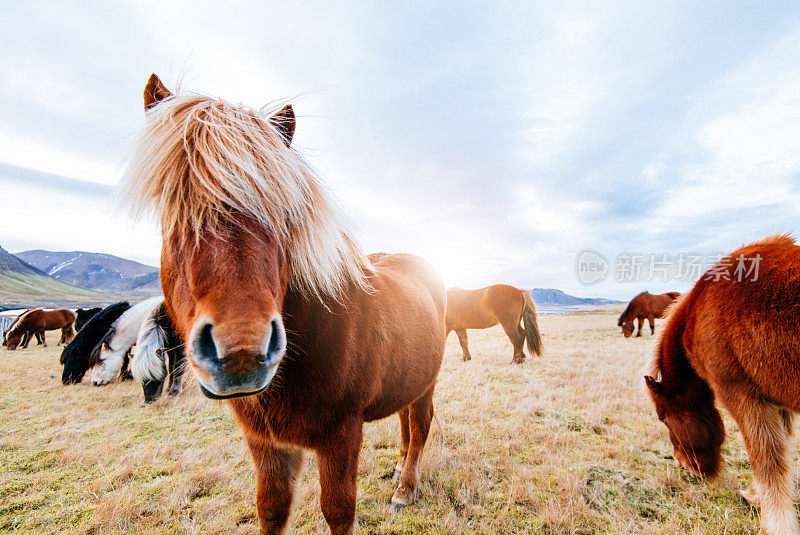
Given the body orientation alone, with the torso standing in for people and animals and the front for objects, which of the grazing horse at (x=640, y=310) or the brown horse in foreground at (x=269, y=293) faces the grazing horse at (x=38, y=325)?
the grazing horse at (x=640, y=310)

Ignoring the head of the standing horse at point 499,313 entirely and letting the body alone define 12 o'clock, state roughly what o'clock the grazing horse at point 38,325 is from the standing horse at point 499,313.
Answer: the grazing horse at point 38,325 is roughly at 12 o'clock from the standing horse at point 499,313.

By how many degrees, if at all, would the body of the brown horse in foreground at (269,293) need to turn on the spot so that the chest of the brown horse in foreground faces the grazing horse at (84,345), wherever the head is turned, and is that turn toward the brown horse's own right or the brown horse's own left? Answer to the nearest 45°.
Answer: approximately 90° to the brown horse's own right

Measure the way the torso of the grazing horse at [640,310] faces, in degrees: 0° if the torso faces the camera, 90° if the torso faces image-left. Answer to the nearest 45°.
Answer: approximately 45°

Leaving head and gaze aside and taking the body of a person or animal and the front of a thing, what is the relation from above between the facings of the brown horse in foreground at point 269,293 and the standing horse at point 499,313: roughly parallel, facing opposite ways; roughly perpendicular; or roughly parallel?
roughly perpendicular

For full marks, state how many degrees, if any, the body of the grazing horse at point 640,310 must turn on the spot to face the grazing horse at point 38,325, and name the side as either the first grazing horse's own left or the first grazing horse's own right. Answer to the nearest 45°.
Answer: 0° — it already faces it

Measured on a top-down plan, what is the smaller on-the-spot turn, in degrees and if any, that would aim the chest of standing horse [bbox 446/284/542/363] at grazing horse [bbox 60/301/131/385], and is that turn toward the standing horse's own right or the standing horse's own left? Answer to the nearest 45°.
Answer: approximately 45° to the standing horse's own left

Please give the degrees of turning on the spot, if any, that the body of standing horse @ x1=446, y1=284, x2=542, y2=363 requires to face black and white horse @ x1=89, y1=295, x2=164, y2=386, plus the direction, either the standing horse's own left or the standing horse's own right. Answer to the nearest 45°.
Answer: approximately 45° to the standing horse's own left

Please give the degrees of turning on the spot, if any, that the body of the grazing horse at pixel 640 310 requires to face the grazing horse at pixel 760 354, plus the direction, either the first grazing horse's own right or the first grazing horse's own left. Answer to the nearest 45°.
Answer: approximately 45° to the first grazing horse's own left

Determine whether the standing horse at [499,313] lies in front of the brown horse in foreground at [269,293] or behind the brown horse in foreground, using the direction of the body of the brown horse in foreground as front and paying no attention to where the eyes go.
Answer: behind

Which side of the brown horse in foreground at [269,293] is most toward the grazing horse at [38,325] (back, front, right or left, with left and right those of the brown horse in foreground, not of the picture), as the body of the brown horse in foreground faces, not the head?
right

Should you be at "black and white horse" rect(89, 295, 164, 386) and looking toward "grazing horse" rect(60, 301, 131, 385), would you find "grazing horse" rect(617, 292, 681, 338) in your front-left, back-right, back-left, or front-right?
back-right

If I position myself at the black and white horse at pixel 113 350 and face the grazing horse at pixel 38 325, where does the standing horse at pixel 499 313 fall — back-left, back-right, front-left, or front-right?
back-right

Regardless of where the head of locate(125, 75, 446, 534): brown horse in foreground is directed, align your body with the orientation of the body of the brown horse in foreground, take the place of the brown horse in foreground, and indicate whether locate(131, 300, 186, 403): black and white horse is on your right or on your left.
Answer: on your right

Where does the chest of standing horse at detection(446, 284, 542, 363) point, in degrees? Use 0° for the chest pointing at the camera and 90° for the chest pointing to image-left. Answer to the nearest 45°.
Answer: approximately 90°

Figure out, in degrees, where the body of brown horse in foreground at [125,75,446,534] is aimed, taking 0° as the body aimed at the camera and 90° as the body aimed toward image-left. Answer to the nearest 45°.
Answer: approximately 45°

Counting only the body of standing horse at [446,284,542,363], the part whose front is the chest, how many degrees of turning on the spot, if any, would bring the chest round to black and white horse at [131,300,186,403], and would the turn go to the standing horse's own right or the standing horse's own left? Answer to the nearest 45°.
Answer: approximately 45° to the standing horse's own left
